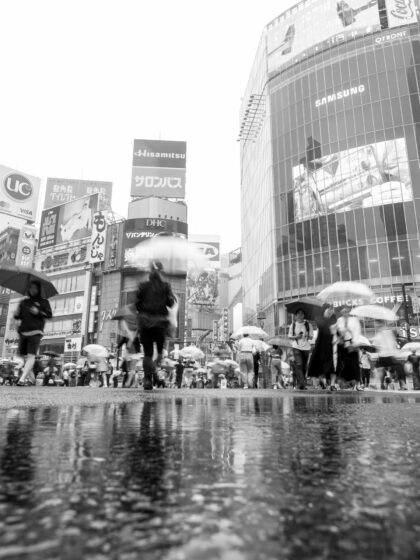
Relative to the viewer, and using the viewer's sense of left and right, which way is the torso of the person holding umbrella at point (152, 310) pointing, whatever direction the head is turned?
facing away from the viewer

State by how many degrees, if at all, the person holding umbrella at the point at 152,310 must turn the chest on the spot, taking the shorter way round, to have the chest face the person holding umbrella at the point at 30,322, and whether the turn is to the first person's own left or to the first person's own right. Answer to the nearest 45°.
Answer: approximately 45° to the first person's own left

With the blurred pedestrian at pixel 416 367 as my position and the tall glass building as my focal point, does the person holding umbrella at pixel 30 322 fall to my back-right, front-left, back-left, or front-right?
back-left

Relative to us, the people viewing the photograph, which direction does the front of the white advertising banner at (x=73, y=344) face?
facing the viewer

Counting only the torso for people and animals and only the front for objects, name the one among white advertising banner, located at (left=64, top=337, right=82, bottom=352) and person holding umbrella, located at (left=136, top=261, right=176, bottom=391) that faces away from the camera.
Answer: the person holding umbrella

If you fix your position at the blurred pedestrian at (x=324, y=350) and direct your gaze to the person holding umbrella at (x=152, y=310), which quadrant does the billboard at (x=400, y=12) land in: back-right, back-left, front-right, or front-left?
back-right

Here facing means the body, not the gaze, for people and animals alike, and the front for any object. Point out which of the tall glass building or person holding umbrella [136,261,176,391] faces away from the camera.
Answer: the person holding umbrella

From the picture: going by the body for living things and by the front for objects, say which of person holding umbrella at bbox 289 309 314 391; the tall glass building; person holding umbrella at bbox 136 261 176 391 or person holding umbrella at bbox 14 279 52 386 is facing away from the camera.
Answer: person holding umbrella at bbox 136 261 176 391

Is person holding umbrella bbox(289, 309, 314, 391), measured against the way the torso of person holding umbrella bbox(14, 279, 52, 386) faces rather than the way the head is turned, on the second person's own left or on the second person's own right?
on the second person's own left

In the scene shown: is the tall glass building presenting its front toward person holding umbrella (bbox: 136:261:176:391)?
yes

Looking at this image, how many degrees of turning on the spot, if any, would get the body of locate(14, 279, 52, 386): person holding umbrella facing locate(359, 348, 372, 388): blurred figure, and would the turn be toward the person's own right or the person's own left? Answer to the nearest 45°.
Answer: approximately 90° to the person's own left

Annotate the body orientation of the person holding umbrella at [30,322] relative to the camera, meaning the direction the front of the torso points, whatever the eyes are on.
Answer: toward the camera

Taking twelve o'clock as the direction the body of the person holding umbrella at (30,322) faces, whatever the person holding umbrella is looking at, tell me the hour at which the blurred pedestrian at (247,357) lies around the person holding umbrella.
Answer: The blurred pedestrian is roughly at 8 o'clock from the person holding umbrella.
